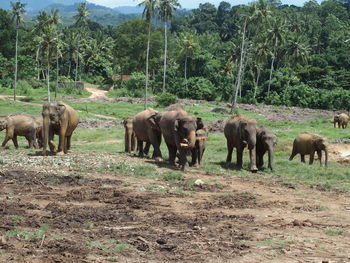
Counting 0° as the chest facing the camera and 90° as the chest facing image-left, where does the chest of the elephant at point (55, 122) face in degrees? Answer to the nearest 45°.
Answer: approximately 45°

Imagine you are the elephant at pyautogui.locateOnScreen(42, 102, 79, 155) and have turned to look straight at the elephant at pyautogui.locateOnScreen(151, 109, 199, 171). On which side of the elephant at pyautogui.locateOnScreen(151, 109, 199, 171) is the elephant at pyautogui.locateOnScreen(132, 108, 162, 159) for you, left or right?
left

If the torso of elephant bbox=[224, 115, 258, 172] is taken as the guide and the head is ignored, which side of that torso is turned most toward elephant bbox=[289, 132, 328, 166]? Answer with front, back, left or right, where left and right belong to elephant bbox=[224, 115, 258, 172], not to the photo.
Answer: left

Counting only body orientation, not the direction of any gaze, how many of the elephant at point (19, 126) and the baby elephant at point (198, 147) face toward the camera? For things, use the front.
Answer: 1

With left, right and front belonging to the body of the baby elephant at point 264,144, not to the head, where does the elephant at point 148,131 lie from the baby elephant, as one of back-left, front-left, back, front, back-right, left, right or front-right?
back-right

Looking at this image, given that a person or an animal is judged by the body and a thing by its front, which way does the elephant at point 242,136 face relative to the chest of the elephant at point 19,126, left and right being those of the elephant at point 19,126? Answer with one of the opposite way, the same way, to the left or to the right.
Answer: to the left

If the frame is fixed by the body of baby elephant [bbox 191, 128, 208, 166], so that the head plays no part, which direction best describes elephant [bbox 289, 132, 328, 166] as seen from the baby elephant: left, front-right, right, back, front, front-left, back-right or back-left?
back-left

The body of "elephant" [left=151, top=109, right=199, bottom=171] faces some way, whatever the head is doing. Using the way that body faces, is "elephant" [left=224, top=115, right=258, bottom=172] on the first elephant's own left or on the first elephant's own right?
on the first elephant's own left

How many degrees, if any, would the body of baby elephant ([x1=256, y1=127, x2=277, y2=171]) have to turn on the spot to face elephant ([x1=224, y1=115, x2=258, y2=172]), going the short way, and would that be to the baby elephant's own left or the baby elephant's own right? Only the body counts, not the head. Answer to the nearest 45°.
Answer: approximately 90° to the baby elephant's own right

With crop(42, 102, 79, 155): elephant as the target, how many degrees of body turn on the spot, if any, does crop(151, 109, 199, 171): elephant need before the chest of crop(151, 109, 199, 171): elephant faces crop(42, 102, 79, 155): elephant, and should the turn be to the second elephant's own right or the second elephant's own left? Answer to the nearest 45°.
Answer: approximately 135° to the second elephant's own right

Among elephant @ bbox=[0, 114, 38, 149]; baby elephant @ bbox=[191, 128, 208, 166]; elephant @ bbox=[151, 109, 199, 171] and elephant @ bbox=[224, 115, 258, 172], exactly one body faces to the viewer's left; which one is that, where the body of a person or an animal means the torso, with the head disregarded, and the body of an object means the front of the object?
elephant @ bbox=[0, 114, 38, 149]
